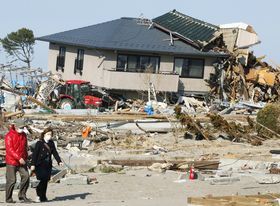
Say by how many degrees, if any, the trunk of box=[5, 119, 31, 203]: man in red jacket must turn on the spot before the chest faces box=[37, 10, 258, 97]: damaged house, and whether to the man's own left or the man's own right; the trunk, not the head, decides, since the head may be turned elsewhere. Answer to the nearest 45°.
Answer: approximately 135° to the man's own left

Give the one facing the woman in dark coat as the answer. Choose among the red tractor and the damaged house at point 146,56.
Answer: the damaged house

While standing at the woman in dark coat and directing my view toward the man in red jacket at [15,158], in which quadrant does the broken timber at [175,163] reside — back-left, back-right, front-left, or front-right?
back-right

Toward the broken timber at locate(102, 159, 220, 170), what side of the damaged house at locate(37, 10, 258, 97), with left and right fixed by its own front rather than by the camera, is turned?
front

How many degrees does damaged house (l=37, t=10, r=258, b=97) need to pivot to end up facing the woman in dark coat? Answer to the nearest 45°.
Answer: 0° — it already faces them

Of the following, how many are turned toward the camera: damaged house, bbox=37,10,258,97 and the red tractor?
1

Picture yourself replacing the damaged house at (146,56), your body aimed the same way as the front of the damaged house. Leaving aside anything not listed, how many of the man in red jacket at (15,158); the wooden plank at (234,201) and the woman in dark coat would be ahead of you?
3

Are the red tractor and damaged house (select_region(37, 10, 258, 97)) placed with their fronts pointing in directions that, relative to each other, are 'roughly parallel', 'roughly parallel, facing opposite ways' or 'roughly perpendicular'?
roughly perpendicular

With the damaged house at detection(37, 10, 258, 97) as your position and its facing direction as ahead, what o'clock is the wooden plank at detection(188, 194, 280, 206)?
The wooden plank is roughly at 12 o'clock from the damaged house.
